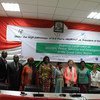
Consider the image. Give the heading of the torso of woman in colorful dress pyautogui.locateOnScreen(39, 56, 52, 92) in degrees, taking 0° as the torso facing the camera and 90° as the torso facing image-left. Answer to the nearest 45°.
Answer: approximately 0°

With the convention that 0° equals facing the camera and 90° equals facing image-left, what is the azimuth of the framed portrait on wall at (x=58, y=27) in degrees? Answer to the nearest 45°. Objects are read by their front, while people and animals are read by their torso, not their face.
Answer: approximately 0°

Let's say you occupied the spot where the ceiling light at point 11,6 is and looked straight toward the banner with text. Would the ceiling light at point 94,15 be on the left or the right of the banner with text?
right

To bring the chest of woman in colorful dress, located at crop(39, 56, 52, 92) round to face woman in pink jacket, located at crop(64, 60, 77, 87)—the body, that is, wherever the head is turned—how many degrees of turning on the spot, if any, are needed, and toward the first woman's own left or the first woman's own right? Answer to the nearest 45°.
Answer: approximately 135° to the first woman's own left

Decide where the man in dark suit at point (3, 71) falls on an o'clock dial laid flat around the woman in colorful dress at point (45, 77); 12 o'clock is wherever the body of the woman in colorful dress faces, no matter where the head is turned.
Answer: The man in dark suit is roughly at 3 o'clock from the woman in colorful dress.

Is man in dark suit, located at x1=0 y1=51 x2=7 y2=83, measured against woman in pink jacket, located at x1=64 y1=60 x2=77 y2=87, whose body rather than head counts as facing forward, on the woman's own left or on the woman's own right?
on the woman's own right
